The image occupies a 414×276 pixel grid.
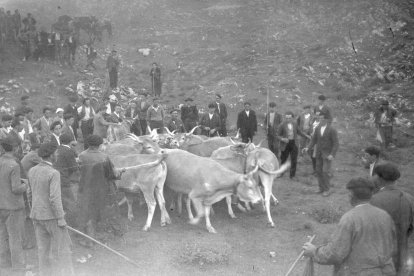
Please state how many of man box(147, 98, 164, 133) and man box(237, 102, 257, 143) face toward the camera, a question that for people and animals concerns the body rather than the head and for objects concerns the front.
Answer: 2

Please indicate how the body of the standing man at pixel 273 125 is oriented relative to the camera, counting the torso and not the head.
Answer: toward the camera

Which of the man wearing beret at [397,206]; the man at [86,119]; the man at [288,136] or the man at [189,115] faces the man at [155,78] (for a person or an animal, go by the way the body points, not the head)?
the man wearing beret

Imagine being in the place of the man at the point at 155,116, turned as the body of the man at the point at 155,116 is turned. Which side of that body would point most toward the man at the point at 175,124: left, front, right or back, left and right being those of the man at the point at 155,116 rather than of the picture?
left

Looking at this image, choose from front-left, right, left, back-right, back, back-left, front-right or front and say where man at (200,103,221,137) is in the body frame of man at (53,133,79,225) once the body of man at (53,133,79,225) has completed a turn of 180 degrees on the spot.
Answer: back

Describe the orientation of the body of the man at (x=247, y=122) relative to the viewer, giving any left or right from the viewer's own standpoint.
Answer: facing the viewer

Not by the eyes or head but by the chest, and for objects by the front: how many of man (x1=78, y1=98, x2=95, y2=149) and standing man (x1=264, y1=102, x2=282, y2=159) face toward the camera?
2

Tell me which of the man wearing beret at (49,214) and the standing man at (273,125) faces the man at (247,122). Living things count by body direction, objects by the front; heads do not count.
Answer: the man wearing beret

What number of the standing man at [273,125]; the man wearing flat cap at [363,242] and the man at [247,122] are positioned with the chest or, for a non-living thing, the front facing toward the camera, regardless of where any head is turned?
2

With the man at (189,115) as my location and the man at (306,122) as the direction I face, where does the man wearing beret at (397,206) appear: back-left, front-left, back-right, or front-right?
front-right

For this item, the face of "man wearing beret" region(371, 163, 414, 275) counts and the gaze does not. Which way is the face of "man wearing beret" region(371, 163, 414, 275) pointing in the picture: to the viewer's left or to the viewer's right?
to the viewer's left

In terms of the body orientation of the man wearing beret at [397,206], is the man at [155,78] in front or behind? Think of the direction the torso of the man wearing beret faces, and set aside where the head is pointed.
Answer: in front

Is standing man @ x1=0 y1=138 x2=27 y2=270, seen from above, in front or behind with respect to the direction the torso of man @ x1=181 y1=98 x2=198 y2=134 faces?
in front

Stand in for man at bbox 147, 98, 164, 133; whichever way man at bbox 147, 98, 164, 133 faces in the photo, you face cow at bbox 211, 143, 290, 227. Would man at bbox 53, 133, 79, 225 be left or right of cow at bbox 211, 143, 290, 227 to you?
right

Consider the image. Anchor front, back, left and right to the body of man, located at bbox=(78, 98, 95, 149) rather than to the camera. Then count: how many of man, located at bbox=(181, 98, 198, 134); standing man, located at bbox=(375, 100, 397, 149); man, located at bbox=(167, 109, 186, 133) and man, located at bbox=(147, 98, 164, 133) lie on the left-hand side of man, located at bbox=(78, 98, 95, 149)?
4

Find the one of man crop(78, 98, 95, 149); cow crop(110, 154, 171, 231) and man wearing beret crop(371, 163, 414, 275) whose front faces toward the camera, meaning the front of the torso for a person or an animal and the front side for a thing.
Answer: the man

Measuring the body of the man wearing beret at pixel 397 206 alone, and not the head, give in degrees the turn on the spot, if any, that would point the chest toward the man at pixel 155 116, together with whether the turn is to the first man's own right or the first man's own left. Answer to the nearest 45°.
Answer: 0° — they already face them

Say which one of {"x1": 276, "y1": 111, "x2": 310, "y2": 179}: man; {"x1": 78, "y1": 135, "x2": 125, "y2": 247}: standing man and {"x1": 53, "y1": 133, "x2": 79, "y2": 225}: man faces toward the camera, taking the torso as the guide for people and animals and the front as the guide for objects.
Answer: {"x1": 276, "y1": 111, "x2": 310, "y2": 179}: man

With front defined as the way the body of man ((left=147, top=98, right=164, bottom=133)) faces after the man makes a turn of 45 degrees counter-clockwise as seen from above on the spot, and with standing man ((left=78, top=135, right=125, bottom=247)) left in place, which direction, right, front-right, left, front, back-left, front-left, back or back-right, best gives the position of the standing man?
front-right
